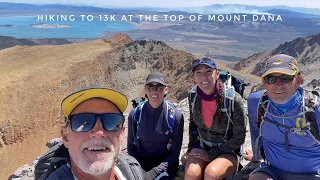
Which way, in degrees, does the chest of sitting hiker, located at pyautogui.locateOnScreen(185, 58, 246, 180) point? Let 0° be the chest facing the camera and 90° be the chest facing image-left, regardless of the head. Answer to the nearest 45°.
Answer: approximately 45°

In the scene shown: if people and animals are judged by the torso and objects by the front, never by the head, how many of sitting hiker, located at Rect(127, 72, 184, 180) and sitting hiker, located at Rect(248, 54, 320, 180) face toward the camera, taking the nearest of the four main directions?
2

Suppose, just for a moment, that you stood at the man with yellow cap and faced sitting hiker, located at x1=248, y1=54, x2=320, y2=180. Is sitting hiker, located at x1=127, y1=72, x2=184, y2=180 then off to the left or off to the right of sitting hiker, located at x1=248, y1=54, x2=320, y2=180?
left

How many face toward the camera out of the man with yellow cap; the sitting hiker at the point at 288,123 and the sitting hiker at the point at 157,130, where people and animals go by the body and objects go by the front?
3

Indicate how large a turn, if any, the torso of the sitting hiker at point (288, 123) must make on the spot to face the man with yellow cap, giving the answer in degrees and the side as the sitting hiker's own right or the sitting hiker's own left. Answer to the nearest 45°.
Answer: approximately 45° to the sitting hiker's own right

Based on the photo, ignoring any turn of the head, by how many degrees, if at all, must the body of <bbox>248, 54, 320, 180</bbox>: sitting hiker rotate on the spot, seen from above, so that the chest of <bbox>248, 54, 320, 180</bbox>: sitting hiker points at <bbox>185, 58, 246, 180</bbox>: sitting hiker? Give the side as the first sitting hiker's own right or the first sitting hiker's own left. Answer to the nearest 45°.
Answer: approximately 135° to the first sitting hiker's own right

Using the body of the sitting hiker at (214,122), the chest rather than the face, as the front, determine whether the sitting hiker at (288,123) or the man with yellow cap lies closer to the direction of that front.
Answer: the man with yellow cap

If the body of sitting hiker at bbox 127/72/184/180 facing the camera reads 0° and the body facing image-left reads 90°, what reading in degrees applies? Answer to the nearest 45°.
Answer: approximately 0°

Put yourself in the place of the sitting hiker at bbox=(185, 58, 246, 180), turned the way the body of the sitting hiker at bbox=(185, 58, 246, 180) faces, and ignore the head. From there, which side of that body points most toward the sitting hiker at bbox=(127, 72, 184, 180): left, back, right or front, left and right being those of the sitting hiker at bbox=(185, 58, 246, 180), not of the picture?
right

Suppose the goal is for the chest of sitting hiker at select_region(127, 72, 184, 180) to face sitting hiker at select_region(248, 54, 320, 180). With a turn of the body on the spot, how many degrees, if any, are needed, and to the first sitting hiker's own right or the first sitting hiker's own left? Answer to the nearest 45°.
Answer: approximately 45° to the first sitting hiker's own left

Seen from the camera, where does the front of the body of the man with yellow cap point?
toward the camera

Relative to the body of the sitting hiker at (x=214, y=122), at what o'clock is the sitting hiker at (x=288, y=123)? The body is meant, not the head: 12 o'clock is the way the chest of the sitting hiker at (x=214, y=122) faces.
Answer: the sitting hiker at (x=288, y=123) is roughly at 9 o'clock from the sitting hiker at (x=214, y=122).
